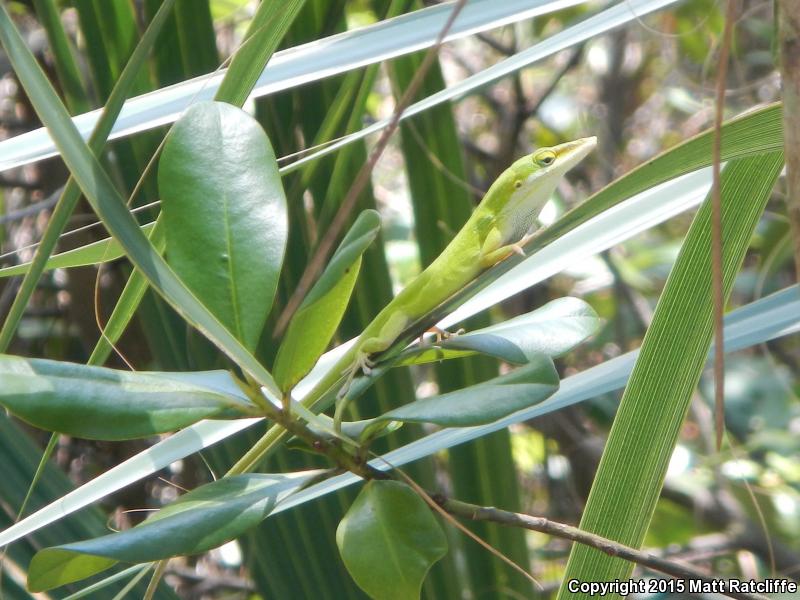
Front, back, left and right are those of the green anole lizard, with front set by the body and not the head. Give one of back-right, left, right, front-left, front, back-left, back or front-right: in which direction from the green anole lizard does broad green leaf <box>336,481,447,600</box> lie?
right

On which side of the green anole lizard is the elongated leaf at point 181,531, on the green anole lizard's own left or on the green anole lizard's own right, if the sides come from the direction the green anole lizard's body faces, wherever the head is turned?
on the green anole lizard's own right

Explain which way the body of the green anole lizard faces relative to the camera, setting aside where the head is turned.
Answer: to the viewer's right

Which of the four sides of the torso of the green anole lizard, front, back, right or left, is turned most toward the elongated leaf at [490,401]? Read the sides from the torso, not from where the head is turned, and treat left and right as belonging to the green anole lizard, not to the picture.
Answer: right
